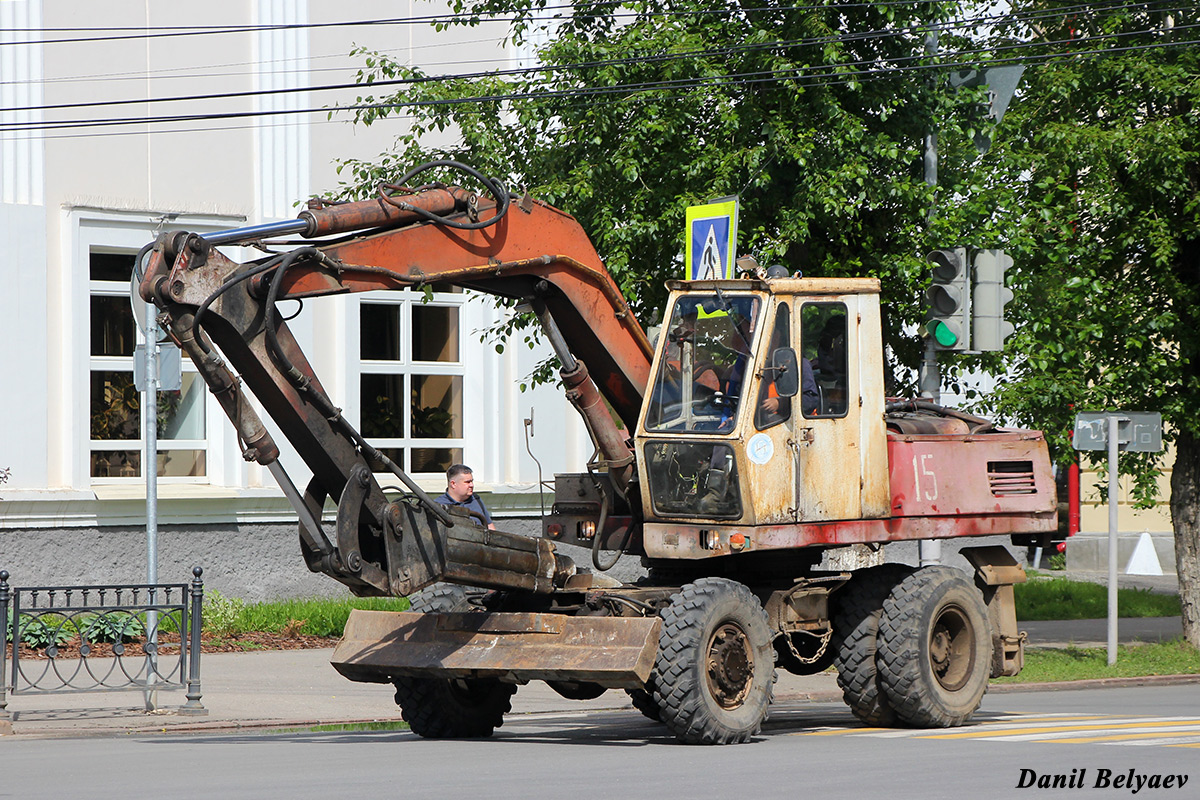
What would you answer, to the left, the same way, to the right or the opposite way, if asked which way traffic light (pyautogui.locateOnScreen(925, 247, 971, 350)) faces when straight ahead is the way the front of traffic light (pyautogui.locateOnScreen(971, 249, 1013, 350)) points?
the opposite way

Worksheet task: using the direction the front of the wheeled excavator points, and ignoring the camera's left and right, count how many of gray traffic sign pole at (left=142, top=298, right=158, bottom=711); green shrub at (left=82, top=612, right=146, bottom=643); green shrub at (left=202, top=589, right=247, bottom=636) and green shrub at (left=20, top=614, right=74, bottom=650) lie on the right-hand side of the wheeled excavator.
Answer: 4

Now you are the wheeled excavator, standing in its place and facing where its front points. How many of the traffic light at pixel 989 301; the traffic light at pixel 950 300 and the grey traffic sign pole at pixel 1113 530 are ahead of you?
0

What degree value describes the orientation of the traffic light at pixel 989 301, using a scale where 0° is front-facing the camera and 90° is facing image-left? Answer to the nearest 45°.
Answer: approximately 225°

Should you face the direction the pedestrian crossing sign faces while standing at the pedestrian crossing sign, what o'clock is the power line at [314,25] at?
The power line is roughly at 3 o'clock from the pedestrian crossing sign.

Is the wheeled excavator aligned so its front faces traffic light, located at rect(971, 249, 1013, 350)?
no

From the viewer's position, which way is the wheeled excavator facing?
facing the viewer and to the left of the viewer

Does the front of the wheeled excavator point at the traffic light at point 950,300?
no

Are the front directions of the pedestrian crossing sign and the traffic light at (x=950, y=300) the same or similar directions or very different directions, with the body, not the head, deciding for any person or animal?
same or similar directions

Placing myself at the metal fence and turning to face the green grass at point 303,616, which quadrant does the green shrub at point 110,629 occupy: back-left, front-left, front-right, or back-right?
front-left

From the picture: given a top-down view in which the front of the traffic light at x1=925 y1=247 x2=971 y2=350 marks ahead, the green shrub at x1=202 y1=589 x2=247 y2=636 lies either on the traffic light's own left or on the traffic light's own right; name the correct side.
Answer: on the traffic light's own right

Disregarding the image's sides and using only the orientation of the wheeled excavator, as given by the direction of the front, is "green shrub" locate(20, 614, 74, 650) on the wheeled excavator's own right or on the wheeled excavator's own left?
on the wheeled excavator's own right

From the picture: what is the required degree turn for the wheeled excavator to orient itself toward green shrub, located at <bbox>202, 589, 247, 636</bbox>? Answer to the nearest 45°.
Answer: approximately 90° to its right

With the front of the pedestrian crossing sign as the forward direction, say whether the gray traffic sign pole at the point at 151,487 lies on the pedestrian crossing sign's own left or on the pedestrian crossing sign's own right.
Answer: on the pedestrian crossing sign's own right

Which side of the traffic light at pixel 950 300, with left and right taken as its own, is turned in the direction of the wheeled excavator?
front

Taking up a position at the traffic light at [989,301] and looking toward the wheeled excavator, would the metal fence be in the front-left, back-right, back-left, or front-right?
front-right
